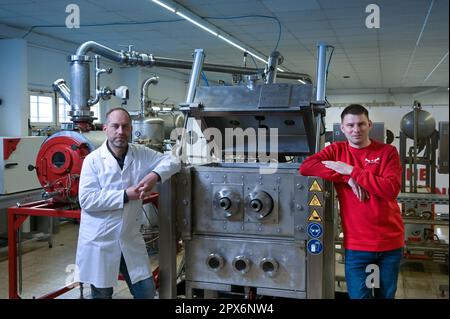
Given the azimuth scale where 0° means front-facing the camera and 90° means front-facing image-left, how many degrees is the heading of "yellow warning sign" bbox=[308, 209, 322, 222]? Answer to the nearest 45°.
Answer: approximately 0°

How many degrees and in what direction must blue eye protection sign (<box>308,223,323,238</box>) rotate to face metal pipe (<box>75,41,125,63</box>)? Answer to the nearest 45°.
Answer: approximately 135° to its right

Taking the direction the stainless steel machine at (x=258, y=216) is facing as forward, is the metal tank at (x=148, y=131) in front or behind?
behind

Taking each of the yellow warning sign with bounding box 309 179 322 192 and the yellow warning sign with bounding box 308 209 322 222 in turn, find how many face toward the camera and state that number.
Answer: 2

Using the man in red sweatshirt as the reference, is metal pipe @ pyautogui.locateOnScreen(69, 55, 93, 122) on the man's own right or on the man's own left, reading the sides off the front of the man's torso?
on the man's own right

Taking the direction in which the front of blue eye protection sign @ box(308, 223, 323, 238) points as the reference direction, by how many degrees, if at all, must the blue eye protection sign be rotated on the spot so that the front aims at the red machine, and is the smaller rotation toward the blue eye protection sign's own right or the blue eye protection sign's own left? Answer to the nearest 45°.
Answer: approximately 135° to the blue eye protection sign's own right

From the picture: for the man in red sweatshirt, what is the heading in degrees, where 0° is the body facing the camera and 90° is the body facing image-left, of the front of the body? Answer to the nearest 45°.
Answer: approximately 0°
